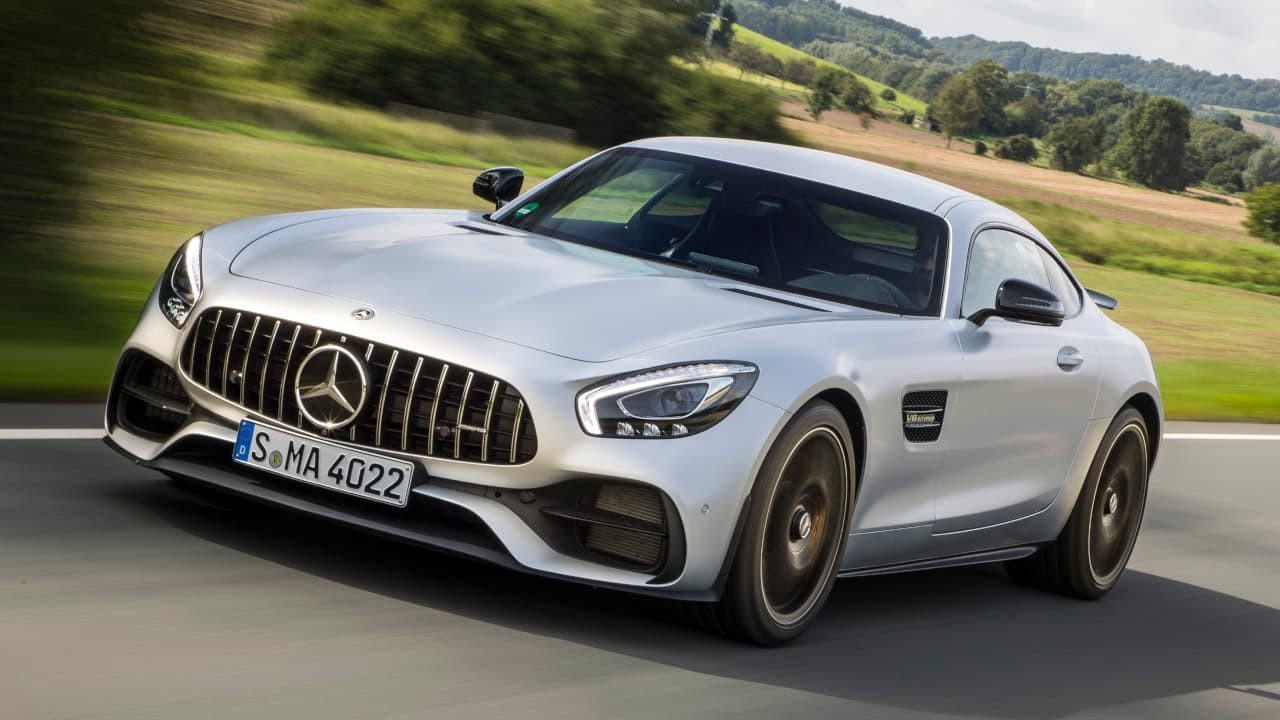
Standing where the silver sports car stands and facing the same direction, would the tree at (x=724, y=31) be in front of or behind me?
behind

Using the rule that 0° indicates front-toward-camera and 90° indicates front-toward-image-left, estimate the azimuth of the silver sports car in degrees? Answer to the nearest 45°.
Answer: approximately 45°
